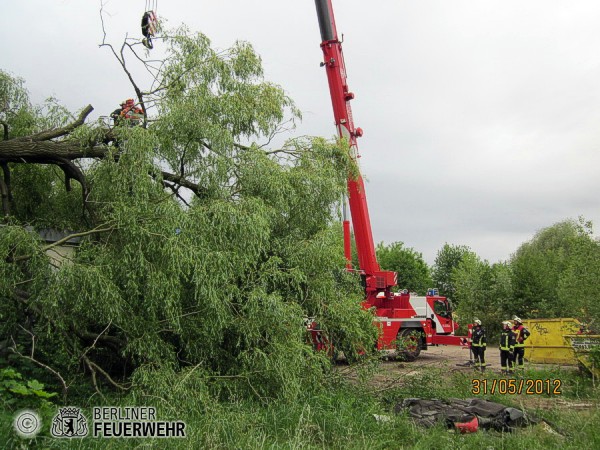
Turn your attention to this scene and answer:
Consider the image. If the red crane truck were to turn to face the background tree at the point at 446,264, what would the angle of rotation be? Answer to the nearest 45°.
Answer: approximately 90° to its left

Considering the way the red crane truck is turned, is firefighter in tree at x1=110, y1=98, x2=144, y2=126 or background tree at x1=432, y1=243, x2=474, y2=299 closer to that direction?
the background tree

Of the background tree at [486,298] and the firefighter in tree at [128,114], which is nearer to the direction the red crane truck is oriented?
the background tree

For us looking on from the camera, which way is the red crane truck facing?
facing to the right of the viewer

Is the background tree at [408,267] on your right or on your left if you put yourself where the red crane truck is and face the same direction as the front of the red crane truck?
on your left

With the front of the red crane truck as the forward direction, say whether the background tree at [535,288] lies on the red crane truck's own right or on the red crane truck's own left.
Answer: on the red crane truck's own left

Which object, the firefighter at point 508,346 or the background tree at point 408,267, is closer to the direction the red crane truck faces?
the firefighter

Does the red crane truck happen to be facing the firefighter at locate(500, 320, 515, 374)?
yes
